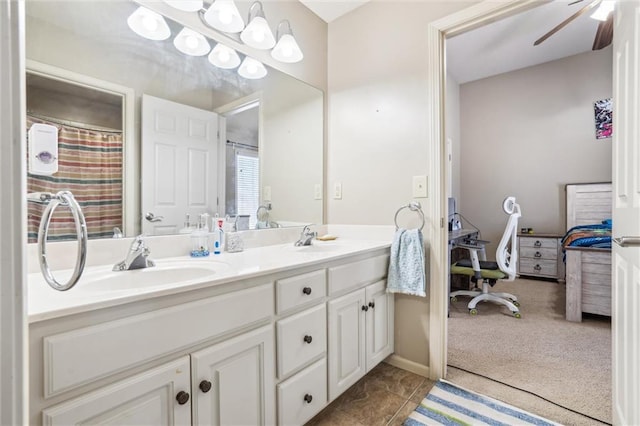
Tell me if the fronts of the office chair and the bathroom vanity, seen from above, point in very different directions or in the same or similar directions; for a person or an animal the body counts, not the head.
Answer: very different directions

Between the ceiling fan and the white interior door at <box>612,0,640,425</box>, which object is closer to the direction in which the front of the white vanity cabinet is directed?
the white interior door

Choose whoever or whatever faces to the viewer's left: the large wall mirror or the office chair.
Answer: the office chair

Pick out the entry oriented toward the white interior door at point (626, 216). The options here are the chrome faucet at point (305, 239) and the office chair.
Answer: the chrome faucet

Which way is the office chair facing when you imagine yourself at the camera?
facing to the left of the viewer

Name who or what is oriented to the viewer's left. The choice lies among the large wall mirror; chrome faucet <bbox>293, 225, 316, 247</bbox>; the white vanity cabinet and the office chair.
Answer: the office chair

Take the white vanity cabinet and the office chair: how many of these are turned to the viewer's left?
1

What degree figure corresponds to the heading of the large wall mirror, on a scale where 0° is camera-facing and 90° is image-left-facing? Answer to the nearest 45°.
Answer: approximately 315°

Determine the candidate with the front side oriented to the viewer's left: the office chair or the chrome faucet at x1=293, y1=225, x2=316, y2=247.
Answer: the office chair

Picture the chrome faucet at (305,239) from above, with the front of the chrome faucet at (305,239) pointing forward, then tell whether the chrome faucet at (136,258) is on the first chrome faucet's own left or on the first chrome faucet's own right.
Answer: on the first chrome faucet's own right
